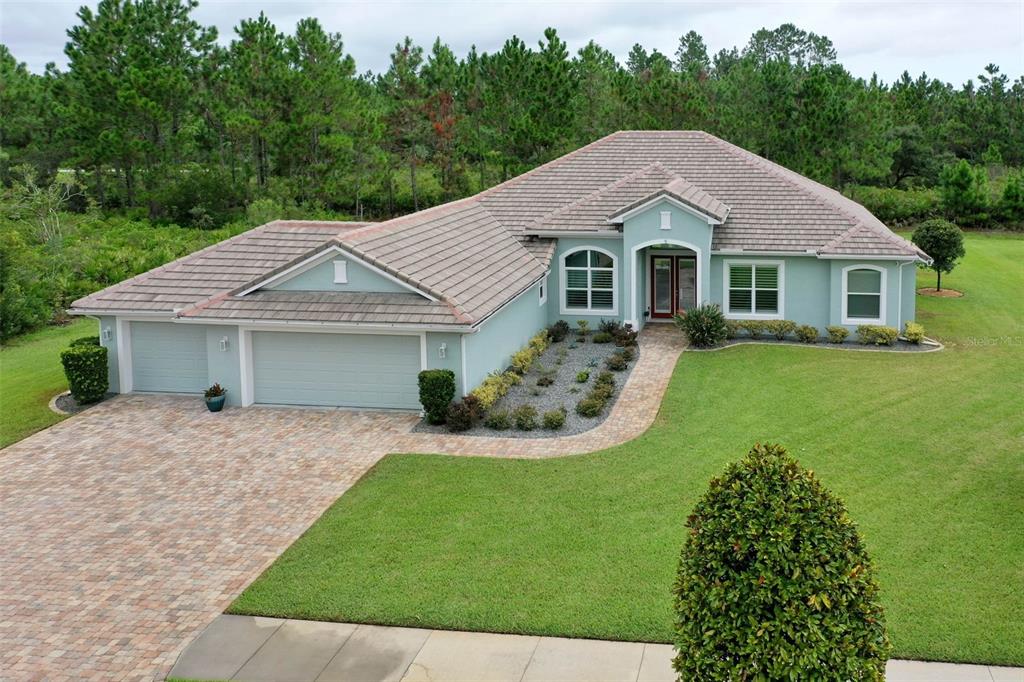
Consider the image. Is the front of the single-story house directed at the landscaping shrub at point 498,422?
yes

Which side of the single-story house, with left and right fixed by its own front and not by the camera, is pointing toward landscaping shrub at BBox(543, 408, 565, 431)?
front

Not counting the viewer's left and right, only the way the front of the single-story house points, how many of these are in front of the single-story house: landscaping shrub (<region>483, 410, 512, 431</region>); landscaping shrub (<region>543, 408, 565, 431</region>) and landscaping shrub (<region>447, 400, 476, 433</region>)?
3

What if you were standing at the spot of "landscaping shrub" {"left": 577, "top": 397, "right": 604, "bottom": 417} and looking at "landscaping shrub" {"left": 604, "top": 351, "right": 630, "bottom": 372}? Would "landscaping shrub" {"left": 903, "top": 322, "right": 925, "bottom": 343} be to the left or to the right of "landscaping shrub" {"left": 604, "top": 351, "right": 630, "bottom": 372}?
right

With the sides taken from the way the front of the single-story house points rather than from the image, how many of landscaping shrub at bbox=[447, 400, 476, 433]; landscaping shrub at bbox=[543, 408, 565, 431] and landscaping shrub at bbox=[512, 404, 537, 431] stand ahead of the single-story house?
3

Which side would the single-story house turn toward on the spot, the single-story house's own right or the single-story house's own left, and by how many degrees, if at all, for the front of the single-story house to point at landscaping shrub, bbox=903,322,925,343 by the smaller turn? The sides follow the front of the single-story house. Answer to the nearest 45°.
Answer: approximately 90° to the single-story house's own left

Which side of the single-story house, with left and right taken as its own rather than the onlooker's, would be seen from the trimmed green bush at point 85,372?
right

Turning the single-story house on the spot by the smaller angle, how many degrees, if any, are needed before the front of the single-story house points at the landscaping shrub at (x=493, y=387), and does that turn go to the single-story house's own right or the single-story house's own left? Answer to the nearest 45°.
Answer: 0° — it already faces it

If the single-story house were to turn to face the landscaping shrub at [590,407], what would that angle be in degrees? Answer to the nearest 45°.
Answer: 0° — it already faces it

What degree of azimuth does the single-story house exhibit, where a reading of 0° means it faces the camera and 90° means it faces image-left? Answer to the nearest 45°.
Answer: approximately 0°

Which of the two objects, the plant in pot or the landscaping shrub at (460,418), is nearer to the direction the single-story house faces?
the landscaping shrub

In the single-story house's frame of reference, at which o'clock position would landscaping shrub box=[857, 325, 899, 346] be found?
The landscaping shrub is roughly at 9 o'clock from the single-story house.

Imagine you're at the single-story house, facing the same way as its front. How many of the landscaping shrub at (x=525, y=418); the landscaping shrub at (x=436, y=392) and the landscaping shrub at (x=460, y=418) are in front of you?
3

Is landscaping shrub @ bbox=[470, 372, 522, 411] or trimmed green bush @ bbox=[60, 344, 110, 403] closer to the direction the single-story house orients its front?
the landscaping shrub

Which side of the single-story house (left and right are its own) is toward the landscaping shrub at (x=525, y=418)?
front
